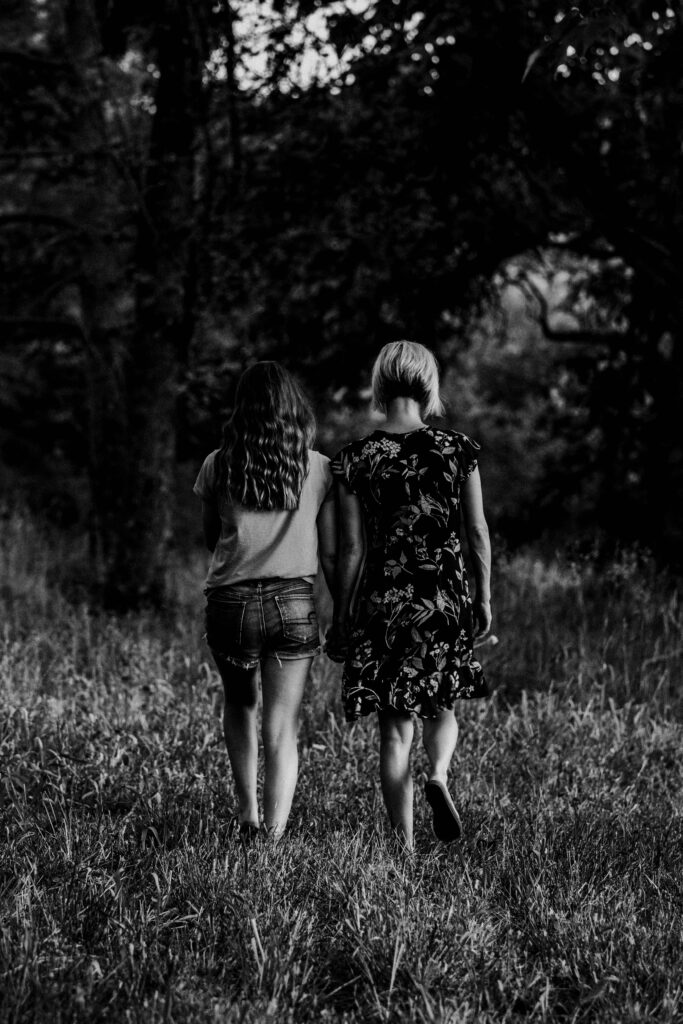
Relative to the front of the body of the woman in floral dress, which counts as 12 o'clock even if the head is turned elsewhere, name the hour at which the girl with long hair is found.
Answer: The girl with long hair is roughly at 9 o'clock from the woman in floral dress.

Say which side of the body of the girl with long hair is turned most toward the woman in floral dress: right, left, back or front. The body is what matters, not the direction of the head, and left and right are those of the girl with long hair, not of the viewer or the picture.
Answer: right

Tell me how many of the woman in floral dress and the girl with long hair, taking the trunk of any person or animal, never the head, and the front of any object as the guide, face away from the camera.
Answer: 2

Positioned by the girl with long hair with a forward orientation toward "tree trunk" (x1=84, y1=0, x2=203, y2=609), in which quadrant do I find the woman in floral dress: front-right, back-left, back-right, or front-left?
back-right

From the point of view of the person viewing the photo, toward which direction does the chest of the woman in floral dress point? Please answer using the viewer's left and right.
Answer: facing away from the viewer

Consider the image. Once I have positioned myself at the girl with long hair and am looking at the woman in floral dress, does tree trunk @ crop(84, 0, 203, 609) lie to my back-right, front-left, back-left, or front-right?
back-left

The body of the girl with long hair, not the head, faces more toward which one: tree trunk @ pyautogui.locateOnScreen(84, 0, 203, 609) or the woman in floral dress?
the tree trunk

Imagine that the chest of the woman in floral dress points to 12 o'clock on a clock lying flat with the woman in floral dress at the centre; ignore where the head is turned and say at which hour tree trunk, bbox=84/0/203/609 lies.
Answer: The tree trunk is roughly at 11 o'clock from the woman in floral dress.

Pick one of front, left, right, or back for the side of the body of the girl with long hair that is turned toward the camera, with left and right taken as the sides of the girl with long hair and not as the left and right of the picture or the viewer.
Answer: back

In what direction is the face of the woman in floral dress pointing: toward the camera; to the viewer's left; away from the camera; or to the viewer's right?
away from the camera

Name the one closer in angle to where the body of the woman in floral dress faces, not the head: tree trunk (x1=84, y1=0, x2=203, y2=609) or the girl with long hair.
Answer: the tree trunk

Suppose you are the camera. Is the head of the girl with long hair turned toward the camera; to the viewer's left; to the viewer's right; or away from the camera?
away from the camera
